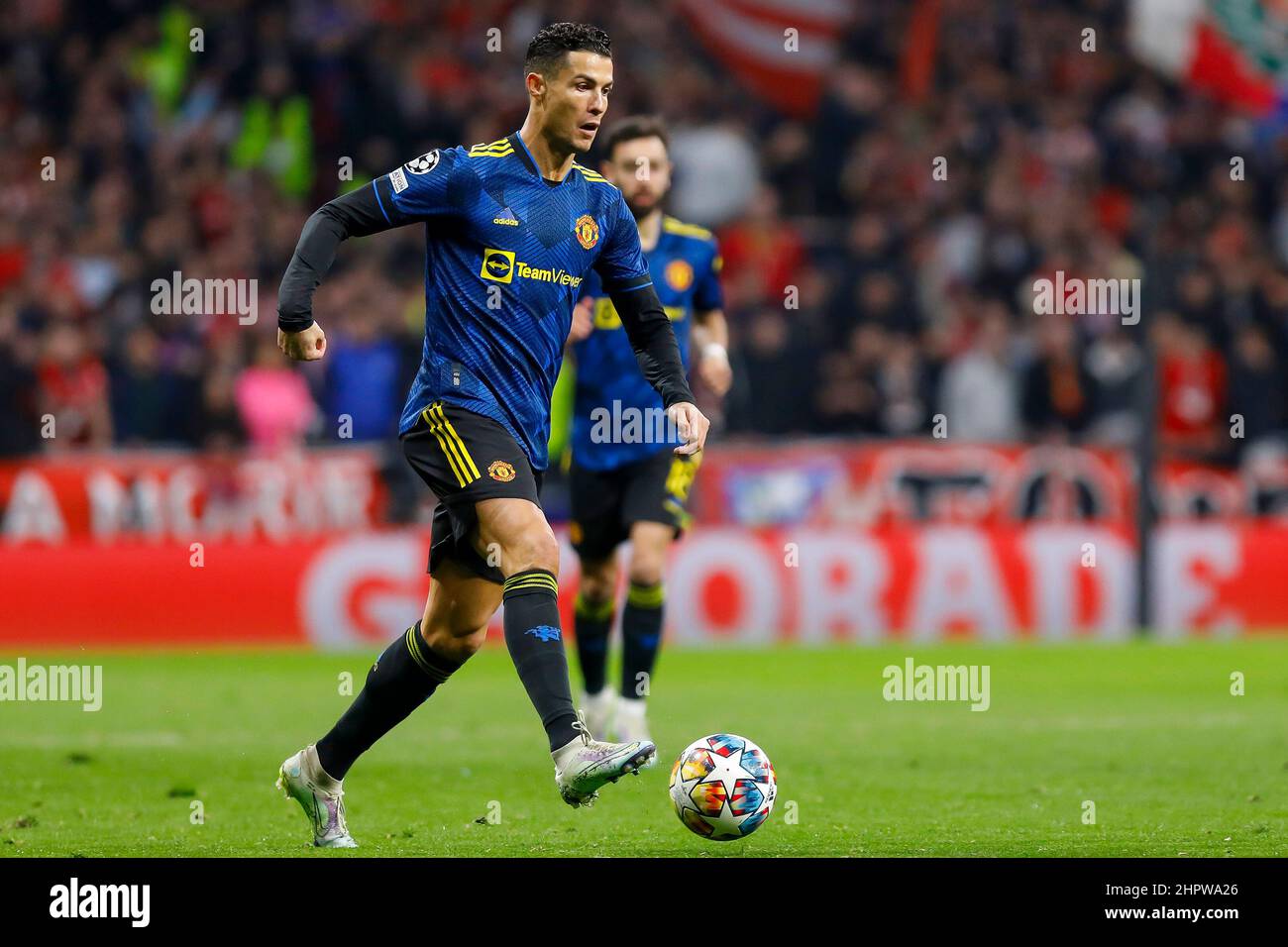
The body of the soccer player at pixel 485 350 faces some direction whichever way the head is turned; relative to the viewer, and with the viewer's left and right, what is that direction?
facing the viewer and to the right of the viewer

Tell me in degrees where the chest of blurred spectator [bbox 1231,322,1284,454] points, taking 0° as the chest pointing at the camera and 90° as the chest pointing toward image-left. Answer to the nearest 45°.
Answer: approximately 0°

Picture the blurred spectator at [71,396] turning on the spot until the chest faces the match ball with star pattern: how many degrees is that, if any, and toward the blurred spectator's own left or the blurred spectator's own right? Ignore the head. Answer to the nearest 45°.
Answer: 0° — they already face it

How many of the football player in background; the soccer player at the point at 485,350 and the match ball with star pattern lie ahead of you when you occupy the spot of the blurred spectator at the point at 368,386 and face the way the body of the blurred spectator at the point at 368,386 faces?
3

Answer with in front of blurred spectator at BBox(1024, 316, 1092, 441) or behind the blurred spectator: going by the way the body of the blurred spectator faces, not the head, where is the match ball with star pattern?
in front

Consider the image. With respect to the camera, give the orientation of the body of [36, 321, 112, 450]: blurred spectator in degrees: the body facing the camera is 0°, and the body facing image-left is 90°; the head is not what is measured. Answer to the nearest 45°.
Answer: approximately 0°

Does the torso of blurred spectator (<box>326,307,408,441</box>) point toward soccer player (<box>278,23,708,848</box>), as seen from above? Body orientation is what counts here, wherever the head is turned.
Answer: yes

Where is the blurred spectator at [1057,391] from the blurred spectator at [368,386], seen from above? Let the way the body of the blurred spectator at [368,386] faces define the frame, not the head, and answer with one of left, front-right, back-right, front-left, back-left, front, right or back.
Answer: left

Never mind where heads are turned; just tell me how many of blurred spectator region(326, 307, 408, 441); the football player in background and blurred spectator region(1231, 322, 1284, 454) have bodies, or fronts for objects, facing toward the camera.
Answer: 3

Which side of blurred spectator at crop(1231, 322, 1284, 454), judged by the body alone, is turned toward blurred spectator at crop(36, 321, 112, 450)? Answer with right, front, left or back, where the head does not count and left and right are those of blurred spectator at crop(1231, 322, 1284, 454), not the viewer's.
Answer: right

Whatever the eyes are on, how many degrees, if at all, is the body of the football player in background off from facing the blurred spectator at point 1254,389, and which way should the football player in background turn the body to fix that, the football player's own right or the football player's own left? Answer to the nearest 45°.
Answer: approximately 135° to the football player's own left
